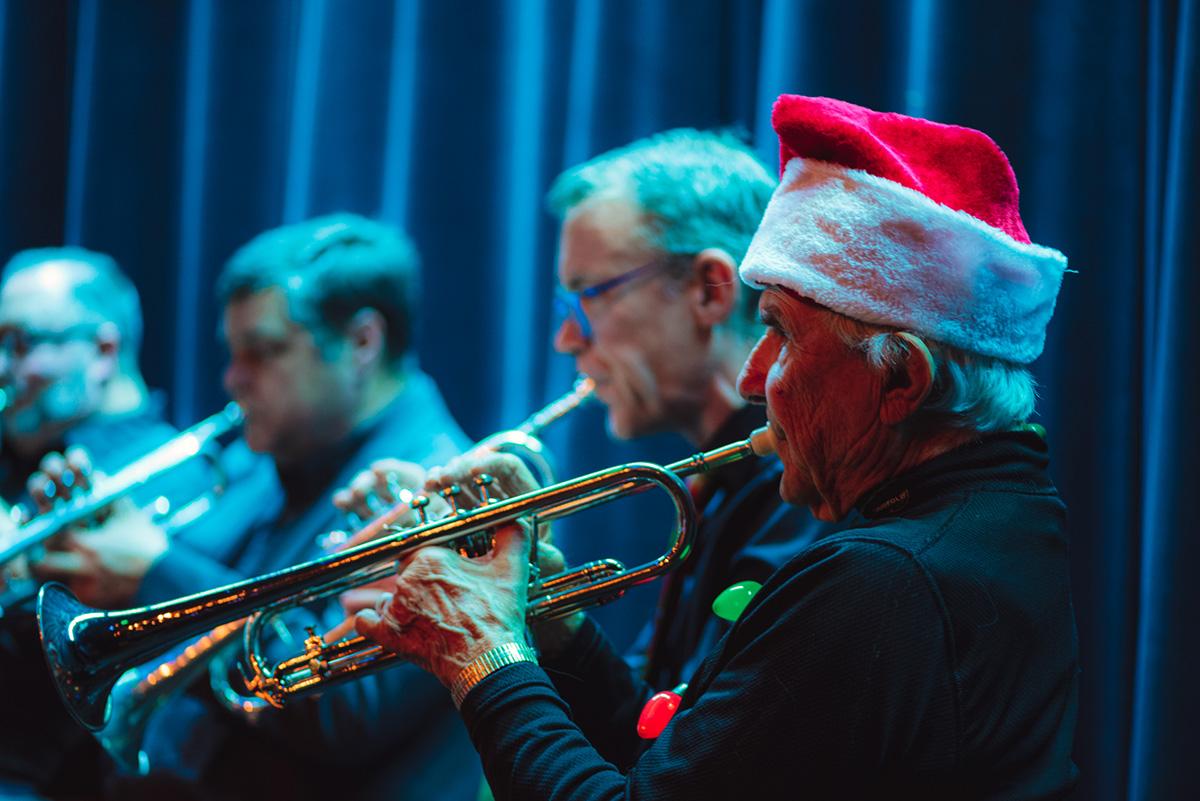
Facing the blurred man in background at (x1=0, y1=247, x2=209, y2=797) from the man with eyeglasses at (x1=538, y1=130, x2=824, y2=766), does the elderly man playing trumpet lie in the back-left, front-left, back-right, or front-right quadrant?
back-left

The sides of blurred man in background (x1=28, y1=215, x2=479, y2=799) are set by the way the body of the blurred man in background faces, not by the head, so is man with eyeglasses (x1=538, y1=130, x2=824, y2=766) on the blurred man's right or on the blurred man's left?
on the blurred man's left

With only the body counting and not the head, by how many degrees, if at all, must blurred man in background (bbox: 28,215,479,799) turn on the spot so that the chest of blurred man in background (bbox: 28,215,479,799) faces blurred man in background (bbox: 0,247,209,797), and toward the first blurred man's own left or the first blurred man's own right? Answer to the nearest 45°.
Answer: approximately 90° to the first blurred man's own right

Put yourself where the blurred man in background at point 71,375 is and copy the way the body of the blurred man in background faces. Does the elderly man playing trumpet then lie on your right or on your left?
on your left

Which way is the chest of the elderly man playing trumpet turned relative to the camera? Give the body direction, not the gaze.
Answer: to the viewer's left

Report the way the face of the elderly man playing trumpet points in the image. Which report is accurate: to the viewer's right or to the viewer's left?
to the viewer's left

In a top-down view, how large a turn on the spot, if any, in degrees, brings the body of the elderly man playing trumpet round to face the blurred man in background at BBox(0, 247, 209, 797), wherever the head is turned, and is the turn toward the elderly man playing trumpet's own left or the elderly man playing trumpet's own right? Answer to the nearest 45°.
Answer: approximately 45° to the elderly man playing trumpet's own right

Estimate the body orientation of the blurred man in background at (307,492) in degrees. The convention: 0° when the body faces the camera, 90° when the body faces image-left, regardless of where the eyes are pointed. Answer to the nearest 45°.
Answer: approximately 45°

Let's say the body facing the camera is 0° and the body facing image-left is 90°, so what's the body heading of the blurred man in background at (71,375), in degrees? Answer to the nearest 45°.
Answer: approximately 45°
